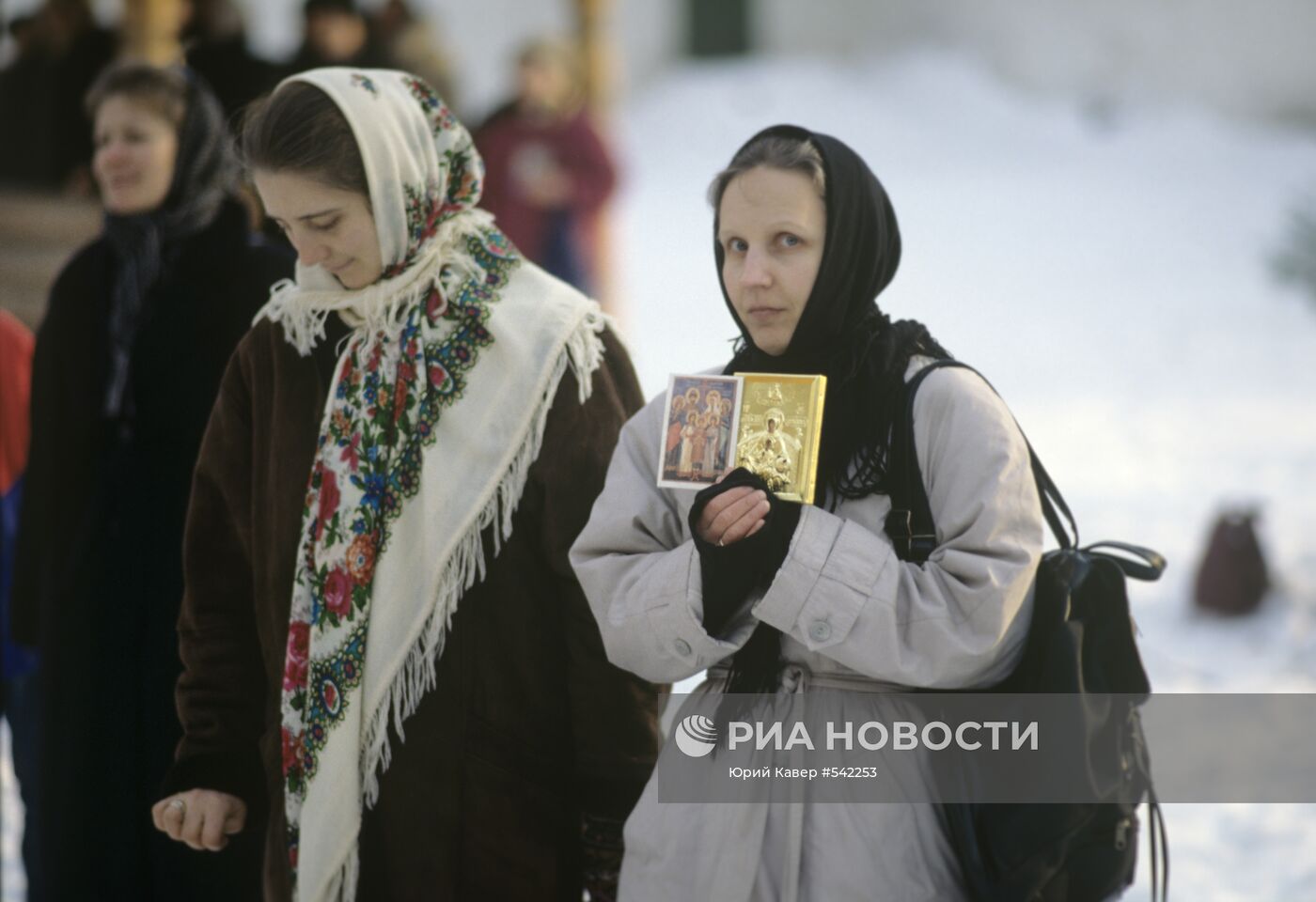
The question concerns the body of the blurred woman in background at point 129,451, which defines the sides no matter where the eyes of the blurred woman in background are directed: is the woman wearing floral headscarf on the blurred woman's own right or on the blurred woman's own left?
on the blurred woman's own left

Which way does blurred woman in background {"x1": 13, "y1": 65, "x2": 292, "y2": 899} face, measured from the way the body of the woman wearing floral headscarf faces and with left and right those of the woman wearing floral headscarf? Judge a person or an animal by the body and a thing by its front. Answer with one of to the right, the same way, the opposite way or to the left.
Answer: the same way

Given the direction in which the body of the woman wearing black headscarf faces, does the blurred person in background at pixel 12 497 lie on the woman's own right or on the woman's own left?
on the woman's own right

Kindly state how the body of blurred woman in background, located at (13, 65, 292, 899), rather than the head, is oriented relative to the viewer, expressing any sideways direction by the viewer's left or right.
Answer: facing the viewer and to the left of the viewer

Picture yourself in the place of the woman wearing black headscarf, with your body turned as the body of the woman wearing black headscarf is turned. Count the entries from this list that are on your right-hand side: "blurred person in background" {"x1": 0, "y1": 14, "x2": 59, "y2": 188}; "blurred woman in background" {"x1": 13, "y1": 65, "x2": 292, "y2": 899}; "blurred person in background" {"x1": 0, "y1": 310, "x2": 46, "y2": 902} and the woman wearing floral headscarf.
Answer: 4

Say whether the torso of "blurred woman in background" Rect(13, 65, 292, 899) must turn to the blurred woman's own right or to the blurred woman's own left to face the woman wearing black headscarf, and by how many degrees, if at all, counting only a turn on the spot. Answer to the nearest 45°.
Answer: approximately 90° to the blurred woman's own left

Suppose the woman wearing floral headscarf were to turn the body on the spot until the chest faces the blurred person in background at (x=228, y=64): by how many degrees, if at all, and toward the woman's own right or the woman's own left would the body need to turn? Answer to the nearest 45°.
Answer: approximately 135° to the woman's own right

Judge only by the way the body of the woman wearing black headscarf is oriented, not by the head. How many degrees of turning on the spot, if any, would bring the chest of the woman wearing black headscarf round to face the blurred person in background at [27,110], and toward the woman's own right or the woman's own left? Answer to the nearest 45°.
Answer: approximately 90° to the woman's own right

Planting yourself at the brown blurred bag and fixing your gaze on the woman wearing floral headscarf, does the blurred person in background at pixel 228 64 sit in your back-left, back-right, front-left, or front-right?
front-right

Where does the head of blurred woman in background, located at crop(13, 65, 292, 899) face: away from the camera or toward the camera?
toward the camera
